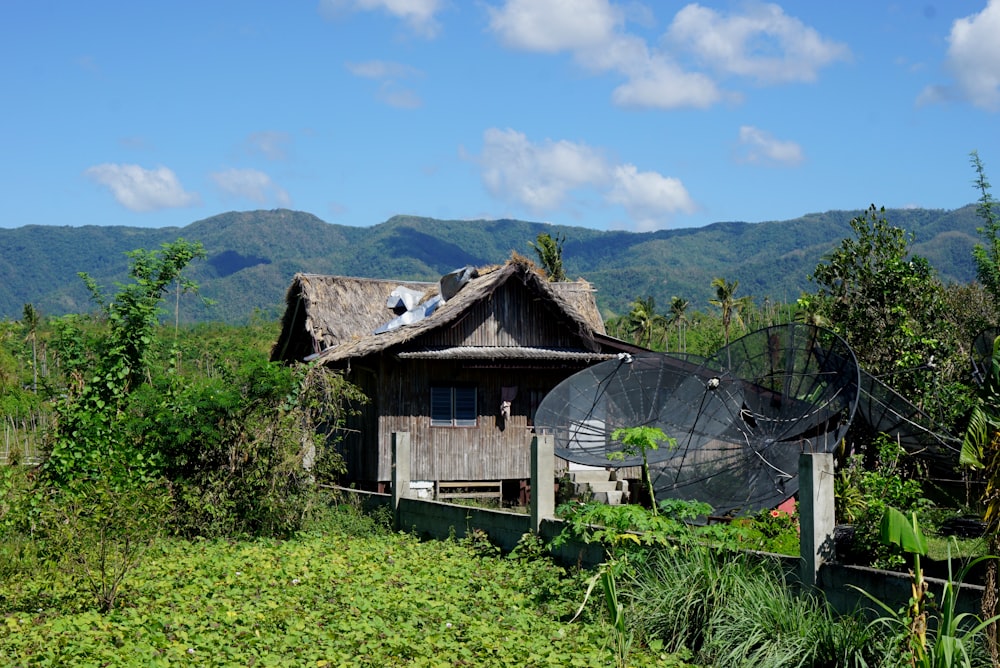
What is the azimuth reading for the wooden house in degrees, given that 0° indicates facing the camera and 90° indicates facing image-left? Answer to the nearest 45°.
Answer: approximately 0°

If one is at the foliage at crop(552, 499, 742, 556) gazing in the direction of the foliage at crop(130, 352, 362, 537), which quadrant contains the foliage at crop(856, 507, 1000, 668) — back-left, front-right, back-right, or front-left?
back-left

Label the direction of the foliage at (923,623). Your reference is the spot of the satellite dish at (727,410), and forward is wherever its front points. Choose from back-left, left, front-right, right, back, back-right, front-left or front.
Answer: front-left

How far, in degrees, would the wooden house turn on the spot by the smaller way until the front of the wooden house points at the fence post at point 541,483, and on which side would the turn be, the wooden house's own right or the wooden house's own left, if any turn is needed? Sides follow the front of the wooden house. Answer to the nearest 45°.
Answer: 0° — it already faces it

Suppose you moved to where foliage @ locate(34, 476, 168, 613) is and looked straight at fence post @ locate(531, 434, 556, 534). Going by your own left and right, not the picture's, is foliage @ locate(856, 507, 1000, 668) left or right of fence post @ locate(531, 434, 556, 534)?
right

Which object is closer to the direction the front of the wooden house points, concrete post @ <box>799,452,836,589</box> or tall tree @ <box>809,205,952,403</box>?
the concrete post

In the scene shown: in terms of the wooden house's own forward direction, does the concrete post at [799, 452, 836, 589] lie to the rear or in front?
in front
